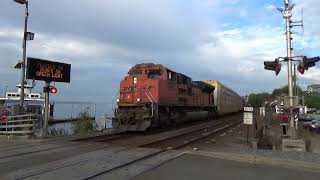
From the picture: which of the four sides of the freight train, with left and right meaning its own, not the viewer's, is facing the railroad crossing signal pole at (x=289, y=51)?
left

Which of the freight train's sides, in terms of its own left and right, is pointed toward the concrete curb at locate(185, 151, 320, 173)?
left

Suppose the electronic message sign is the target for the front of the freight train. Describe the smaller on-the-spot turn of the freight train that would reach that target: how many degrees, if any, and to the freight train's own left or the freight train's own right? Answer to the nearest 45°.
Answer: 0° — it already faces it

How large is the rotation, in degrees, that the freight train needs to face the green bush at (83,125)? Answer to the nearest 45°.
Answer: approximately 45° to its right

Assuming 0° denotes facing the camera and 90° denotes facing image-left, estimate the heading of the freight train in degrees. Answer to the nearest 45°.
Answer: approximately 45°

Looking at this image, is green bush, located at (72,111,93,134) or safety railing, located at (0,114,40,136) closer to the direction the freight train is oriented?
the safety railing

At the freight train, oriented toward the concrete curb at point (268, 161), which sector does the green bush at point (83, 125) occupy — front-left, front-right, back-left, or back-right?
front-right
